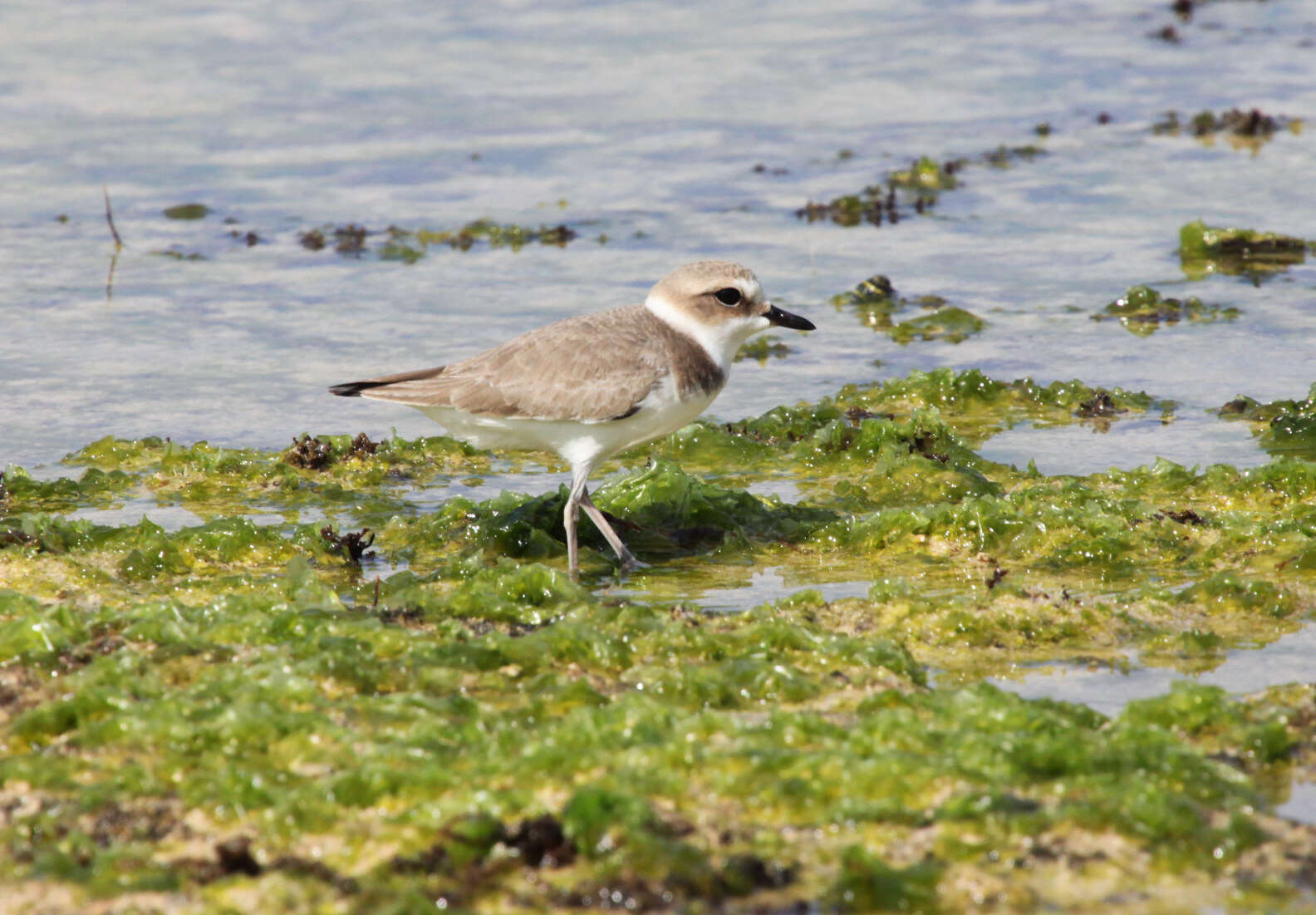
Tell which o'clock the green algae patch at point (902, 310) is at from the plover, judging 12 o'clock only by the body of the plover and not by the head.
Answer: The green algae patch is roughly at 10 o'clock from the plover.

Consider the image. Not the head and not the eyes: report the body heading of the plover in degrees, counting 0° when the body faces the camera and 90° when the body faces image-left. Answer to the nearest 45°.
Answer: approximately 270°

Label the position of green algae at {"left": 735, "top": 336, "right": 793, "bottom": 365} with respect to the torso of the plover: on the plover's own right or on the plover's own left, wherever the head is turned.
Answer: on the plover's own left

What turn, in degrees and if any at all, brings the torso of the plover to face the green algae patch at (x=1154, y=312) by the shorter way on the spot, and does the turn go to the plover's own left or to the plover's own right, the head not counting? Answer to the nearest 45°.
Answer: approximately 45° to the plover's own left

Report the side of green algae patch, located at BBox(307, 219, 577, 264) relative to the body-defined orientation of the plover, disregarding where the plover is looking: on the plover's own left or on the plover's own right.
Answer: on the plover's own left

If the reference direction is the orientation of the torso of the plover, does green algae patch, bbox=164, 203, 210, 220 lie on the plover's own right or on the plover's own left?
on the plover's own left

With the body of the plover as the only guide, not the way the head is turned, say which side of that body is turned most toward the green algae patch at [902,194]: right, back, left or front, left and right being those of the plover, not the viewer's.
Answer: left
